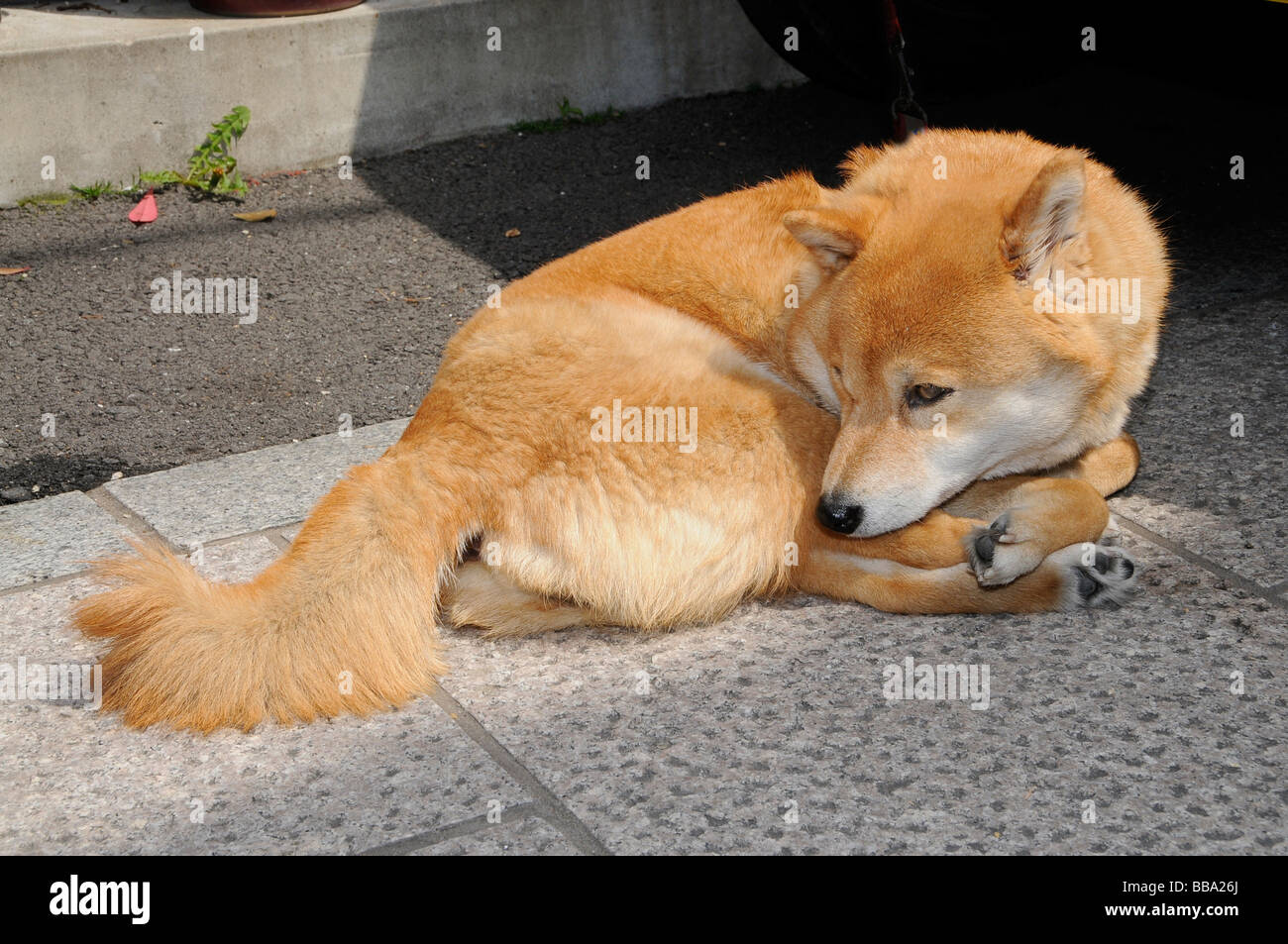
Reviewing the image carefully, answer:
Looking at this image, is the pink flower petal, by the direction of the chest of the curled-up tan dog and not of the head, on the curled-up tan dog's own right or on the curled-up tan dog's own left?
on the curled-up tan dog's own left

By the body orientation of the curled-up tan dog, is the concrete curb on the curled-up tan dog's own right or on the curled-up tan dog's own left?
on the curled-up tan dog's own left

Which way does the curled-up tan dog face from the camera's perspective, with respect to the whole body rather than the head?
to the viewer's right
